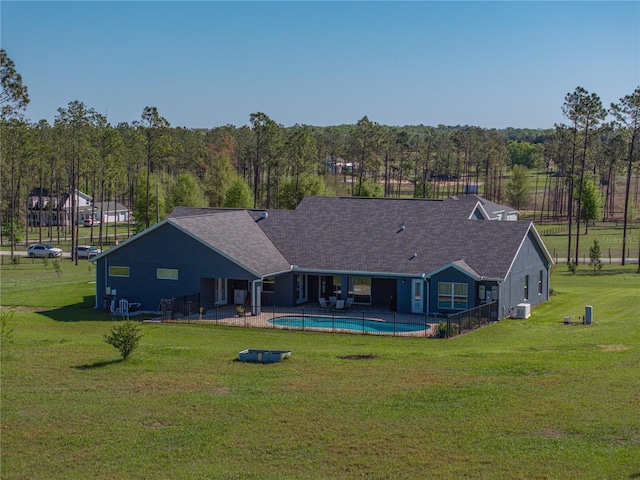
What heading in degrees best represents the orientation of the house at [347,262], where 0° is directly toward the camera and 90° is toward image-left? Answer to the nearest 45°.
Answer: approximately 180°

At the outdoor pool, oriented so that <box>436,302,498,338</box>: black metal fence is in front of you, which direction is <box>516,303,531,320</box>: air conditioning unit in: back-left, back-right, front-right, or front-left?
front-left

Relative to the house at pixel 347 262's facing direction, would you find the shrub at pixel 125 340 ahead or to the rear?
to the rear

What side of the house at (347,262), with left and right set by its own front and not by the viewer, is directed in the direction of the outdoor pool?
back

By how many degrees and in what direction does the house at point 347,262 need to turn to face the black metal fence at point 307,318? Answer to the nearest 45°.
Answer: approximately 135° to its left

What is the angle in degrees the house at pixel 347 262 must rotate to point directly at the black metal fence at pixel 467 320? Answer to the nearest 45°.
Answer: approximately 135° to its right

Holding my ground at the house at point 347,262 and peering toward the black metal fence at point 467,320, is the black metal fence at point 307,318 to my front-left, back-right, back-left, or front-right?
front-right

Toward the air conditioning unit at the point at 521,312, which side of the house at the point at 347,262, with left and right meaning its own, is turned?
right
